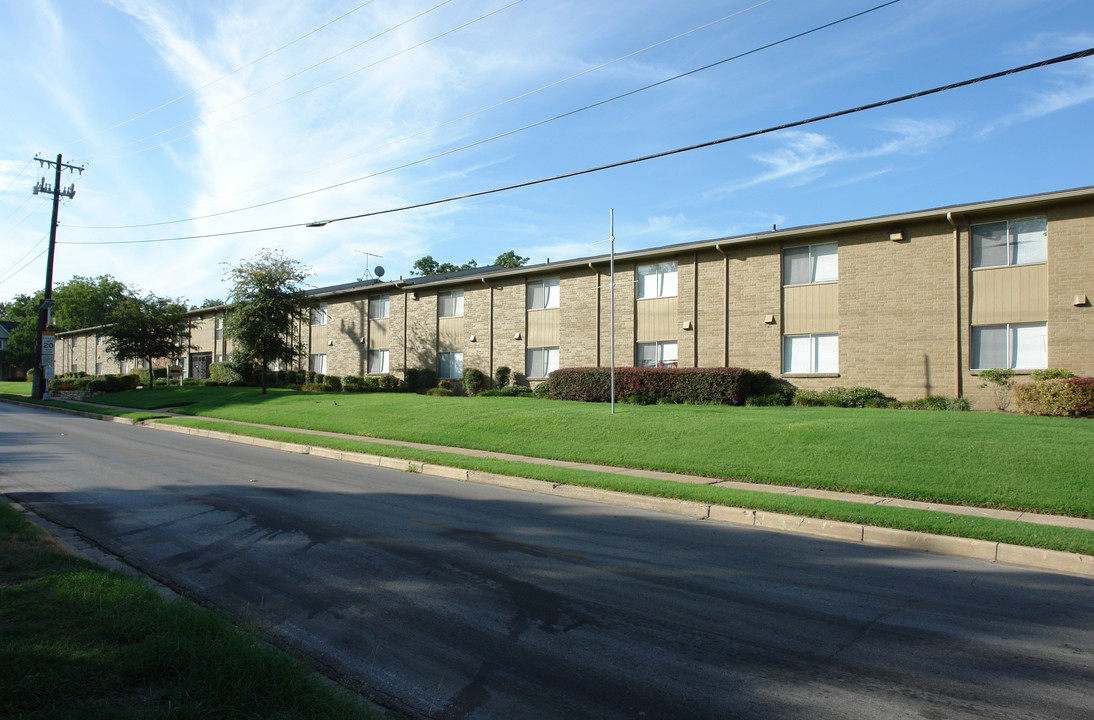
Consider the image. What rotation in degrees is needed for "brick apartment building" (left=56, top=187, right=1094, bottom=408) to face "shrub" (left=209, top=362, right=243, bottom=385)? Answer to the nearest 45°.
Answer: approximately 90° to its right

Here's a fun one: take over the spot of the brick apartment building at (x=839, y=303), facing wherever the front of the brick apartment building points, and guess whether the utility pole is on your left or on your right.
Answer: on your right

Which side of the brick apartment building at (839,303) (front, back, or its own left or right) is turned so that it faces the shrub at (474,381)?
right

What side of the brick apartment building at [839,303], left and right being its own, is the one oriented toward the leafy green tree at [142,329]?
right

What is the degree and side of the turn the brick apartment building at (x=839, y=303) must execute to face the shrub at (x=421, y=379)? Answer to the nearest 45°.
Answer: approximately 90° to its right

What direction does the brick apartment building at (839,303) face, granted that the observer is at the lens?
facing the viewer and to the left of the viewer
